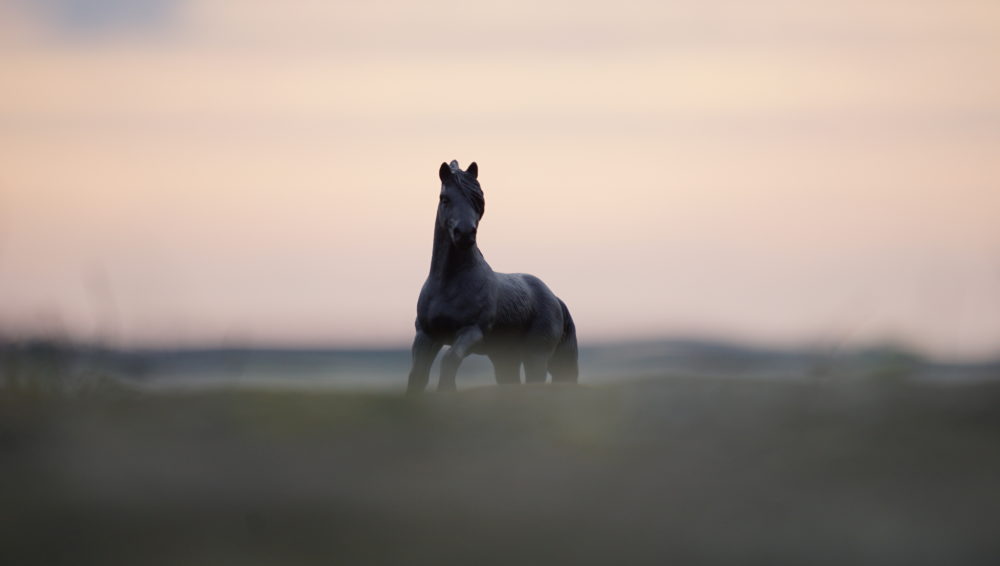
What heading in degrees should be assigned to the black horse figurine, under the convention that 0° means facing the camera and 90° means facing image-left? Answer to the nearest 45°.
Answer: approximately 45°
